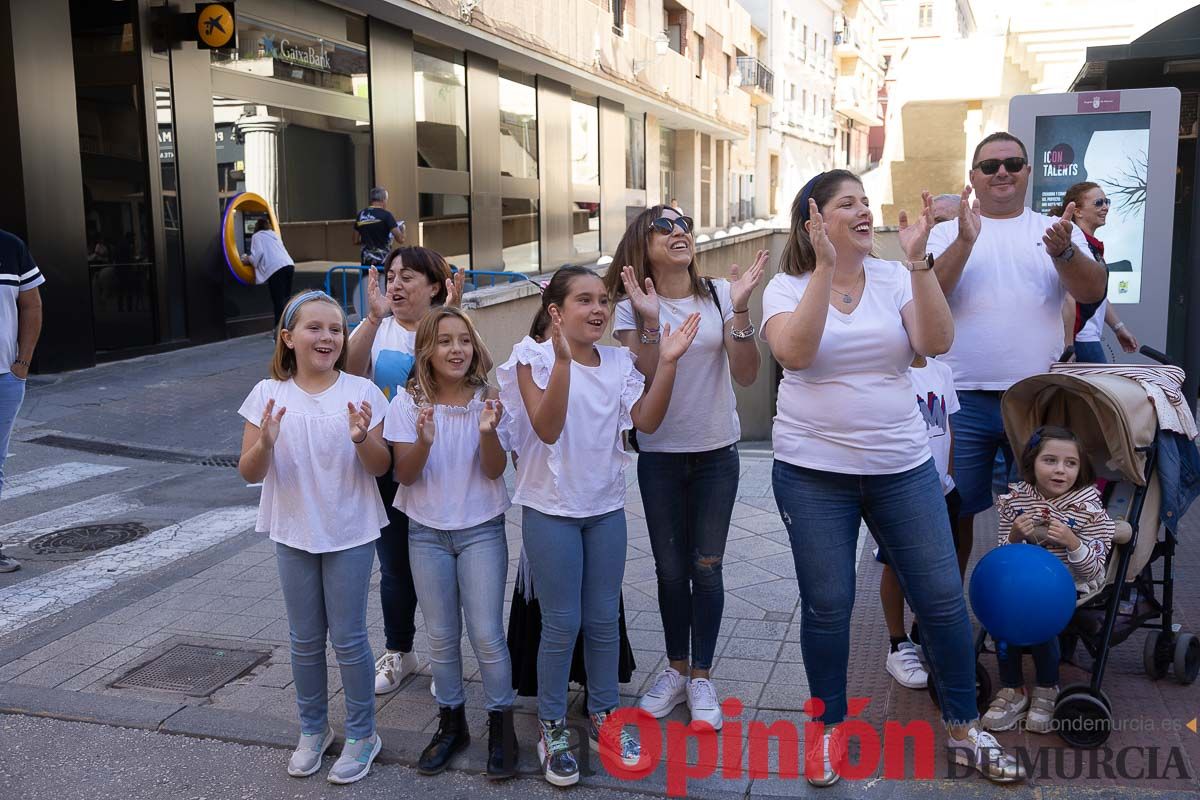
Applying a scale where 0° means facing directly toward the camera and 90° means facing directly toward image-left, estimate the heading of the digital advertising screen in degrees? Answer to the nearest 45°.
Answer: approximately 0°

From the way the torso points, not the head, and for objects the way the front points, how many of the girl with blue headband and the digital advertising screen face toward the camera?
2

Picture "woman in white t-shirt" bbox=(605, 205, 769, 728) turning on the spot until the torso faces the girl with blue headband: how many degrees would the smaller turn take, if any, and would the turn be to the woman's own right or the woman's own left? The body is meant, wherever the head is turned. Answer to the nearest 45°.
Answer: approximately 90° to the woman's own right

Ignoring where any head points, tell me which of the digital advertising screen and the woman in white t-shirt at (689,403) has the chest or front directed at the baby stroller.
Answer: the digital advertising screen

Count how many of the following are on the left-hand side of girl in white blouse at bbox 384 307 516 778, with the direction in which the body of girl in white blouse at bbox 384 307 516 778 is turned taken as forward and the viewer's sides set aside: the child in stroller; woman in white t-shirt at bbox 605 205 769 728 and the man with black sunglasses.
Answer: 3

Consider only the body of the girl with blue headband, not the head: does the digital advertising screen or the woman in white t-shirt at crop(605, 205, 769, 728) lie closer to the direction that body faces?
the woman in white t-shirt

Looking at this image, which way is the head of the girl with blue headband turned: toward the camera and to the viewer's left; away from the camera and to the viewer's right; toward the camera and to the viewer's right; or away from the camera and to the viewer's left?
toward the camera and to the viewer's right

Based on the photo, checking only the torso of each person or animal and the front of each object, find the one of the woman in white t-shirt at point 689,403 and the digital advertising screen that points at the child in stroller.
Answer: the digital advertising screen

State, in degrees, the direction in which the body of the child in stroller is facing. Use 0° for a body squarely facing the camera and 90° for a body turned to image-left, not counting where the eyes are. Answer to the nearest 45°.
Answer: approximately 45°

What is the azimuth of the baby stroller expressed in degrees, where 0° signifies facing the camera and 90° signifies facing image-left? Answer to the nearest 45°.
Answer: approximately 45°

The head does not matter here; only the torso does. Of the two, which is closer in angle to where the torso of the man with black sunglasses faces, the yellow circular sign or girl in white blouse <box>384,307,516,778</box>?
the girl in white blouse

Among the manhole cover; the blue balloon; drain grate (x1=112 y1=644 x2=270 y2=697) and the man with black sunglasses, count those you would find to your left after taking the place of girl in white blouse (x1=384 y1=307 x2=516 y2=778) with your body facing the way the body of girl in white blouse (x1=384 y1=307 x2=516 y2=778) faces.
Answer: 2
